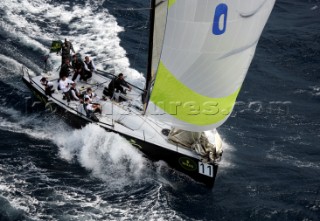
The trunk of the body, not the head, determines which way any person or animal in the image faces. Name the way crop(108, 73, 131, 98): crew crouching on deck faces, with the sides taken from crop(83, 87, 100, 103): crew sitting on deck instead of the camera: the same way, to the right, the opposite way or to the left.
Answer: the same way

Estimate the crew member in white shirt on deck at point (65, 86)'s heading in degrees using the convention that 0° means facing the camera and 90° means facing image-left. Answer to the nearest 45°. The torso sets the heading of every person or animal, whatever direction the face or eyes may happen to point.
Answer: approximately 315°

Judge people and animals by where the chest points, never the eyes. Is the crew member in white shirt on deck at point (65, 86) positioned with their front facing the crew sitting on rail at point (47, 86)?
no

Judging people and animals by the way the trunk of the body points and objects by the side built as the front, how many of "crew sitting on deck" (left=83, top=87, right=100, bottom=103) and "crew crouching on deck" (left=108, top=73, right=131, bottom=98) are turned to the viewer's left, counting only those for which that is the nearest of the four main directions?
0

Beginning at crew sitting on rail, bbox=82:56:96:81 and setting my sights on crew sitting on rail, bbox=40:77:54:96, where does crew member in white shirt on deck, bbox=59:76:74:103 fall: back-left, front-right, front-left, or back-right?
front-left

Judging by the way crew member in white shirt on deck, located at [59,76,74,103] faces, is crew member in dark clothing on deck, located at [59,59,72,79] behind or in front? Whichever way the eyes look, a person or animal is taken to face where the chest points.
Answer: behind

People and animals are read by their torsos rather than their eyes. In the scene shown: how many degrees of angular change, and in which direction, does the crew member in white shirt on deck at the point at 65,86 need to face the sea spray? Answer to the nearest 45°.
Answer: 0° — they already face it

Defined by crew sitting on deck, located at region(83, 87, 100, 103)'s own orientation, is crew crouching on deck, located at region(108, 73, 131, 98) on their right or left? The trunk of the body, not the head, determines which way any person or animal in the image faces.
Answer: on their left

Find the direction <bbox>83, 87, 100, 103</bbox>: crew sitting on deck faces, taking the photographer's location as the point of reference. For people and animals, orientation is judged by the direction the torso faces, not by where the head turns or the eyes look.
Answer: facing the viewer and to the right of the viewer

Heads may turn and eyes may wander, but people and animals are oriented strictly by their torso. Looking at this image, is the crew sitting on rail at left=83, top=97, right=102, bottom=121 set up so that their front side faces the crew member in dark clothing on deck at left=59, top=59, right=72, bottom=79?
no

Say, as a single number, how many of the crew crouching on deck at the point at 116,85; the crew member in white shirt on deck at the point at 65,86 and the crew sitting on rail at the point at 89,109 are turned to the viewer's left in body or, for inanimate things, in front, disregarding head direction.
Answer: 0
